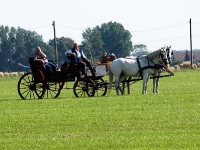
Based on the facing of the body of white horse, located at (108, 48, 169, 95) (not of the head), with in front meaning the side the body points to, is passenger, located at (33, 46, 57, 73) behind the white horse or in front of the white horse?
behind

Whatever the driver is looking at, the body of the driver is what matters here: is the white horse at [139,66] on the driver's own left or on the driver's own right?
on the driver's own left

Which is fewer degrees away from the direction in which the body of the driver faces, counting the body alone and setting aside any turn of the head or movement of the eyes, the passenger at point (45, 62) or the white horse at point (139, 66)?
the white horse

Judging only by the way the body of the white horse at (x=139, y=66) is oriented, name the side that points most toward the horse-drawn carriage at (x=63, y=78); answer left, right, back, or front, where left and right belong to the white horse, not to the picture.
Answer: back

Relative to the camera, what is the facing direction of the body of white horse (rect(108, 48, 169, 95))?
to the viewer's right
